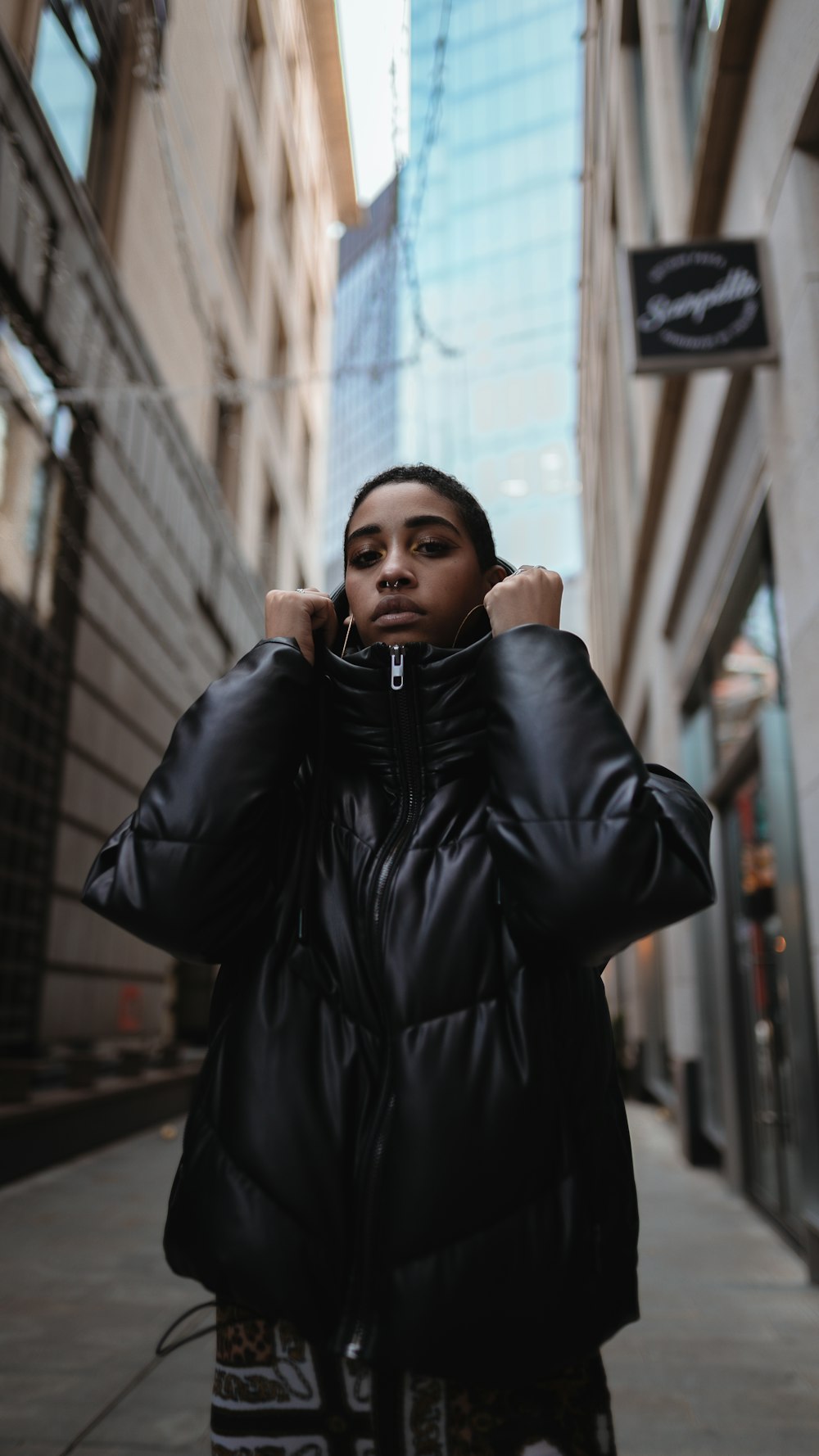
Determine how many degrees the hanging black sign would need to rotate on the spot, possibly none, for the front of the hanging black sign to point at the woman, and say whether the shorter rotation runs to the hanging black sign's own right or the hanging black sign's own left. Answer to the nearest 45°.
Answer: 0° — it already faces them

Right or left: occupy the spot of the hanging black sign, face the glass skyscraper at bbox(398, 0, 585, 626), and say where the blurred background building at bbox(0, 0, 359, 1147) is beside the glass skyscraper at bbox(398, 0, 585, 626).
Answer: left

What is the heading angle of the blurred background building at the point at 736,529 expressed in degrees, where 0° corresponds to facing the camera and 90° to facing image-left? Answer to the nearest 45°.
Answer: approximately 90°

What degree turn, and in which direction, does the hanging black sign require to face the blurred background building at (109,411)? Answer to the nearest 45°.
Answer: approximately 135° to its right

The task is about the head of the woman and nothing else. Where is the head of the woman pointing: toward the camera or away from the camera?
toward the camera

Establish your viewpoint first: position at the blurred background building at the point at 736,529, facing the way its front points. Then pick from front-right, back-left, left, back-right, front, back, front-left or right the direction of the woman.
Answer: left

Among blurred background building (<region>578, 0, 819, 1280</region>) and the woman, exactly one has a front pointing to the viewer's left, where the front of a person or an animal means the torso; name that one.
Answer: the blurred background building

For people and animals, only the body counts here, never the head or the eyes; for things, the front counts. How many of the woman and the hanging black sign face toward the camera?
2

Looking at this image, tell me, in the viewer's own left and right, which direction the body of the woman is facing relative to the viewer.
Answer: facing the viewer

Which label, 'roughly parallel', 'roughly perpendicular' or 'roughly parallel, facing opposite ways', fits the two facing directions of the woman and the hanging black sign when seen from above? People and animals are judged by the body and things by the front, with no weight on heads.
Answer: roughly parallel

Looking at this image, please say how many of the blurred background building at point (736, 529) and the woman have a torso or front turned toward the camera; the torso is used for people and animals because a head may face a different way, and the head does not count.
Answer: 1

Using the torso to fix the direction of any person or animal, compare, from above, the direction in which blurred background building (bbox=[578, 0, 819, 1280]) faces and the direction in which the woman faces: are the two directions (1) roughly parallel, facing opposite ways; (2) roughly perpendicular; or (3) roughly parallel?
roughly perpendicular
